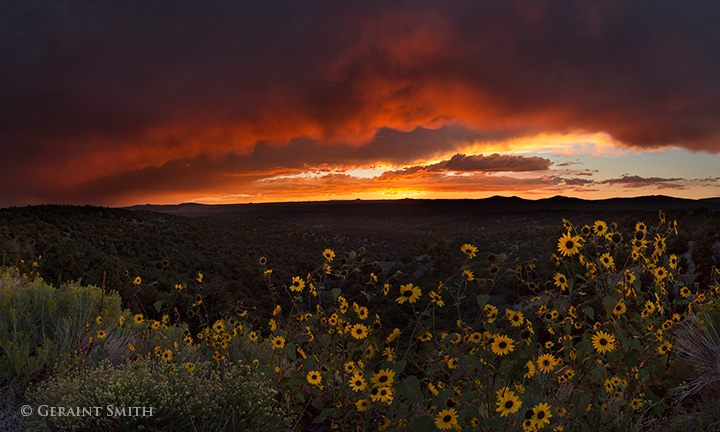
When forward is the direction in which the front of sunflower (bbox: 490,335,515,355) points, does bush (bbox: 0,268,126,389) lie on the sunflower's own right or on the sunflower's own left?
on the sunflower's own right

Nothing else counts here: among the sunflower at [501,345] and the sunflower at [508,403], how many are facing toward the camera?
2

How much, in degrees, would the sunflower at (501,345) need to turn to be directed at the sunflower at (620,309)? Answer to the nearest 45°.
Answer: approximately 135° to its left

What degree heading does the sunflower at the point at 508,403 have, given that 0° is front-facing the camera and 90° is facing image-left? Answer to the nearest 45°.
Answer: approximately 0°

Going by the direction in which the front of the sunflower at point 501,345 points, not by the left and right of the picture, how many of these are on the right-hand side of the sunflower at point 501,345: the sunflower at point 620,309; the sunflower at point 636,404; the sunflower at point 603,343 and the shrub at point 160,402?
1

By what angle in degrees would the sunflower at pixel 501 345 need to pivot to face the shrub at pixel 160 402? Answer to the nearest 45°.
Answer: approximately 90° to its right

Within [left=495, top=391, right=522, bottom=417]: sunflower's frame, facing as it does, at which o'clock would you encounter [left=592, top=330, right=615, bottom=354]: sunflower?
[left=592, top=330, right=615, bottom=354]: sunflower is roughly at 7 o'clock from [left=495, top=391, right=522, bottom=417]: sunflower.

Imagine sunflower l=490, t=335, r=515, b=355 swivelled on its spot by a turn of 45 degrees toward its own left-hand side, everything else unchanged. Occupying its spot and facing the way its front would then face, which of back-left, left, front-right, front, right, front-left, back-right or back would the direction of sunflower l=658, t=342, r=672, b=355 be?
left

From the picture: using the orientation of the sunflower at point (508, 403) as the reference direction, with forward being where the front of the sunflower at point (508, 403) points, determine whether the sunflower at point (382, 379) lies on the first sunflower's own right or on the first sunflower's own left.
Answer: on the first sunflower's own right

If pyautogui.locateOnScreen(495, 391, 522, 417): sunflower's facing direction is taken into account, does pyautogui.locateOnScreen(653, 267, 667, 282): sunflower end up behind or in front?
behind

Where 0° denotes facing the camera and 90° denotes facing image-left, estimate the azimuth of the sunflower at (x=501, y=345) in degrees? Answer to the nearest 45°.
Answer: approximately 0°

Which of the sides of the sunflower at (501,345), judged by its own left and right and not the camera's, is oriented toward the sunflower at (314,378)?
right
